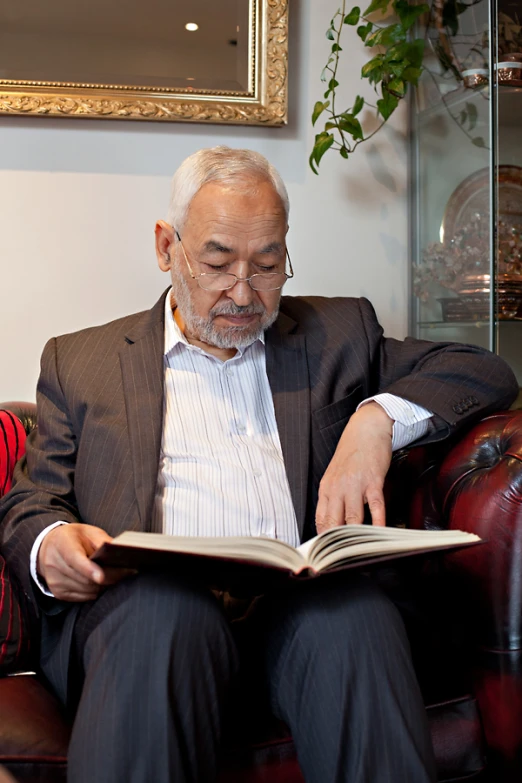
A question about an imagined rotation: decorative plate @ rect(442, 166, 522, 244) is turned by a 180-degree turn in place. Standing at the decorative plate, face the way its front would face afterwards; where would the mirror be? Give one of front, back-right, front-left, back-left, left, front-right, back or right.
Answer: left

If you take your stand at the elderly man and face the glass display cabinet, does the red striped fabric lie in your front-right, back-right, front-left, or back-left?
back-left

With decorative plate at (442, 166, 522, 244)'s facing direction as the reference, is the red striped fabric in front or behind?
in front

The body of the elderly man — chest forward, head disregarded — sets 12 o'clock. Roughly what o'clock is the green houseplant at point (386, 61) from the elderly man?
The green houseplant is roughly at 7 o'clock from the elderly man.
